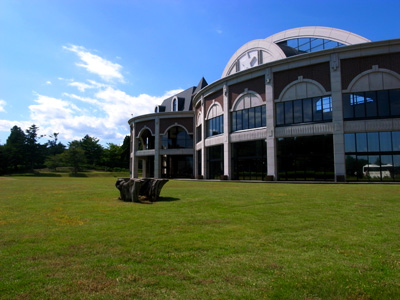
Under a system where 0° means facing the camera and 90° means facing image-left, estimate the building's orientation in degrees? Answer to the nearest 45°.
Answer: approximately 45°
